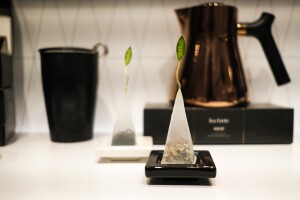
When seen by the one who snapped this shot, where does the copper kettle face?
facing to the left of the viewer

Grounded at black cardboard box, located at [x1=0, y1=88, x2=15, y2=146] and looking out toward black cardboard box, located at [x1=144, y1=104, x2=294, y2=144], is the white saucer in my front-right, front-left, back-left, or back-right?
front-right
